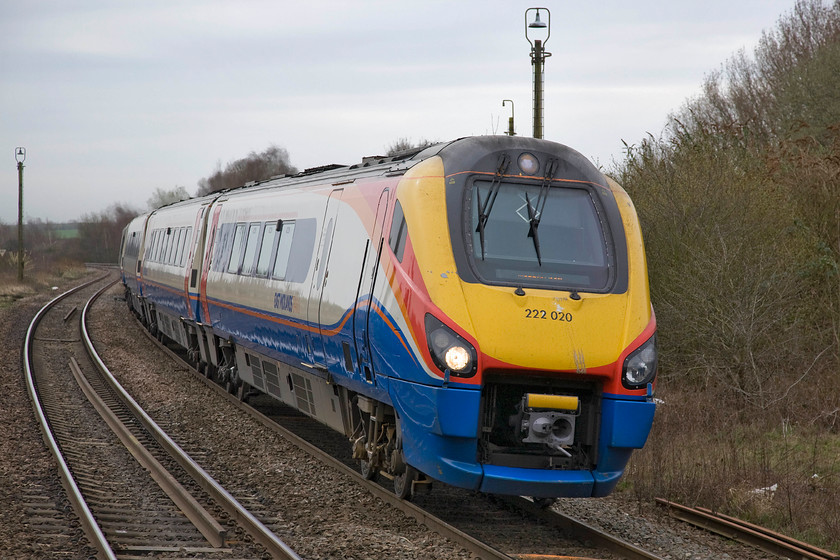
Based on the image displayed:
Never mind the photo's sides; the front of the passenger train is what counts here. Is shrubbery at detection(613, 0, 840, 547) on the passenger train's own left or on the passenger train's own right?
on the passenger train's own left

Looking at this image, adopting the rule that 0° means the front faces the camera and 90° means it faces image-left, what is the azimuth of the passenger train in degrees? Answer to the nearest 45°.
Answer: approximately 315°
